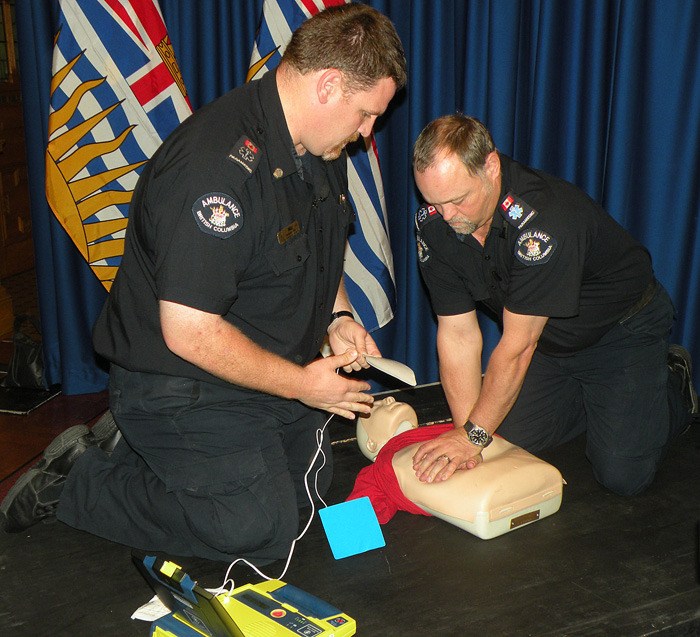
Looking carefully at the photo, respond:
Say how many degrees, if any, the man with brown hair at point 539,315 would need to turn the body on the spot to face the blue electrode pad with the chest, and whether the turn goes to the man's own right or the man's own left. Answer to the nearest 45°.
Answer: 0° — they already face it

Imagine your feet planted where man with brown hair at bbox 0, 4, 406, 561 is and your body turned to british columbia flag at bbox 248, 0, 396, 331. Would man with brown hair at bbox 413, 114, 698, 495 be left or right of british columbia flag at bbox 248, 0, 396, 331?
right

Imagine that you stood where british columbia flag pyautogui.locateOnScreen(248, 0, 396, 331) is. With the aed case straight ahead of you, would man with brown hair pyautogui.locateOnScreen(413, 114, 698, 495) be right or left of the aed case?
left

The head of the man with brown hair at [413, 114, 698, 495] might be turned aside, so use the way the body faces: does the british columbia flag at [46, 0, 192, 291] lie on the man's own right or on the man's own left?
on the man's own right

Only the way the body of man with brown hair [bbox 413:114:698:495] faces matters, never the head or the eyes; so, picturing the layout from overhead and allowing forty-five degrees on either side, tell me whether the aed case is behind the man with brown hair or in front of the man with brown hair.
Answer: in front

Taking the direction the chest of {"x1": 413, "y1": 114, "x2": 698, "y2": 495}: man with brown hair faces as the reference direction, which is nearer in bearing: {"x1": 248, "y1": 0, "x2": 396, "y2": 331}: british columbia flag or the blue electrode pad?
the blue electrode pad

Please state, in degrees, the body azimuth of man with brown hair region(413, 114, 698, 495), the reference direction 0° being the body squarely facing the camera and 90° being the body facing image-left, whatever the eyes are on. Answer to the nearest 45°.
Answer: approximately 45°

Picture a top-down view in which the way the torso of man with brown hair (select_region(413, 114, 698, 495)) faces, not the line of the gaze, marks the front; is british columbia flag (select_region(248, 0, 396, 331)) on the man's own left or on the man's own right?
on the man's own right

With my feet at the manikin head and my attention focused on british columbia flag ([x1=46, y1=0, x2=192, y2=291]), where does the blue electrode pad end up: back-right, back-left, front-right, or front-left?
back-left
